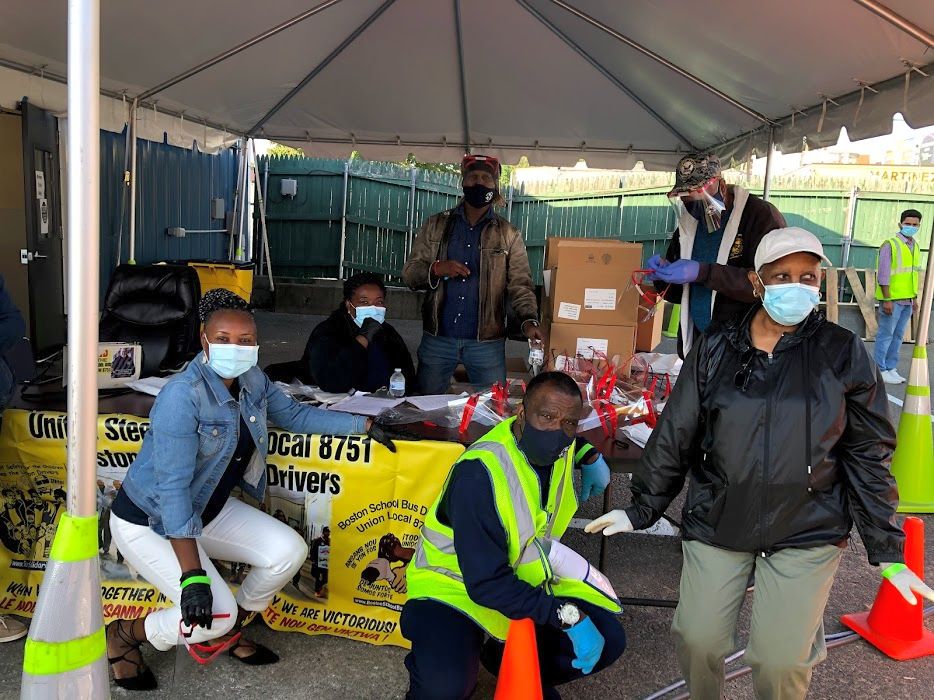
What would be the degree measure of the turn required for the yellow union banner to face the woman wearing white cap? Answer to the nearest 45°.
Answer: approximately 45° to its left

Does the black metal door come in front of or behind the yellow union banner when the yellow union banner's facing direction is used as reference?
behind

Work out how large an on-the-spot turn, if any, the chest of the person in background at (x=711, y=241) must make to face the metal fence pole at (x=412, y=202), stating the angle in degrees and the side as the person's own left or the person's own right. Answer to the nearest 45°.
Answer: approximately 90° to the person's own right

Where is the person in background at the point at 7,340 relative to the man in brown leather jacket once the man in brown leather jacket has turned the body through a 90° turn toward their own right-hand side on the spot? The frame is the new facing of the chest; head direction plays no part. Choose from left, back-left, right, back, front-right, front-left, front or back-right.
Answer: front-left

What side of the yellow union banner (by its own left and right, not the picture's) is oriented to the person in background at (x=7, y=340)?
right

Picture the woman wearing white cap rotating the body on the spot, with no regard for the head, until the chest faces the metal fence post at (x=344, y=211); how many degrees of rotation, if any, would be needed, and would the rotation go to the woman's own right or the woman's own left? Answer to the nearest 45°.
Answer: approximately 135° to the woman's own right

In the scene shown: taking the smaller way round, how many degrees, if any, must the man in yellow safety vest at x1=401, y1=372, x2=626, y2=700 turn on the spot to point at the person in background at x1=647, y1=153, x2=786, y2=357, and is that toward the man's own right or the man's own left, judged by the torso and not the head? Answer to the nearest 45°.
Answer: approximately 90° to the man's own left

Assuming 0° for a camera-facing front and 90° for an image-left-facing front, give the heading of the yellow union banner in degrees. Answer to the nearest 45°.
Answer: approximately 0°

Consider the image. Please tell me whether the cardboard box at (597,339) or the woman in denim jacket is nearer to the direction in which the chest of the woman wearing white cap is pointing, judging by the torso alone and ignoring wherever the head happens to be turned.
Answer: the woman in denim jacket

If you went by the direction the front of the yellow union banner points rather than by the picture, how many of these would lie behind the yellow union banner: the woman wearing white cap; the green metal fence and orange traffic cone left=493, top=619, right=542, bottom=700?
1

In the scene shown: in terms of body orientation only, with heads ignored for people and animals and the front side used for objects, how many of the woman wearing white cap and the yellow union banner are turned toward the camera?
2

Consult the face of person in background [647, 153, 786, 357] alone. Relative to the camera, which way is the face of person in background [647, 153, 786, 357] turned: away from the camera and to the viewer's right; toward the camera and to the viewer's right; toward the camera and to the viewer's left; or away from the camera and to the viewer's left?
toward the camera and to the viewer's left

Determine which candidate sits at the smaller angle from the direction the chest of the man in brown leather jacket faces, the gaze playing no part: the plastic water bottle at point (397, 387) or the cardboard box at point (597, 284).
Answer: the plastic water bottle

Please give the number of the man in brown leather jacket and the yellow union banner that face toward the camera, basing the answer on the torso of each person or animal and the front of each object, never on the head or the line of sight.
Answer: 2
